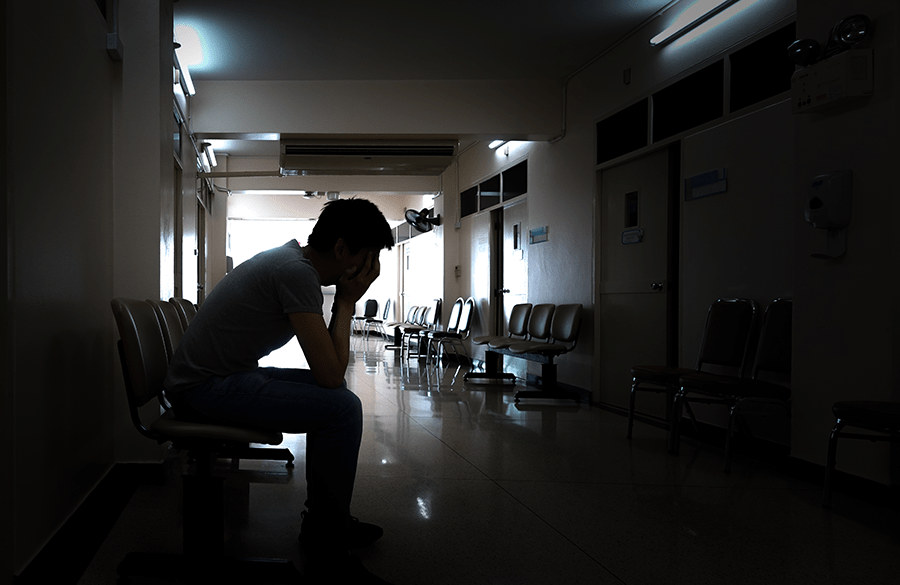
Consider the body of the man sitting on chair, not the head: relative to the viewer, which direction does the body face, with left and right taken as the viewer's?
facing to the right of the viewer

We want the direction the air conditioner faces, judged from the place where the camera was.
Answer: facing the viewer

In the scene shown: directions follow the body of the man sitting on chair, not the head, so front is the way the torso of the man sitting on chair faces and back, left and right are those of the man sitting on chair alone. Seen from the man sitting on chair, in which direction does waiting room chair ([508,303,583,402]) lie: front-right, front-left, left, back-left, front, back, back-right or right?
front-left

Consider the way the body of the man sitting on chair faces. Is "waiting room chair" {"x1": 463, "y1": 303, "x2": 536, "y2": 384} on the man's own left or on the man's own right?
on the man's own left

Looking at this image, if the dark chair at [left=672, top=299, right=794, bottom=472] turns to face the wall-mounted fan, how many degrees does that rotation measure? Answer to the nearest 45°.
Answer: approximately 90° to its right

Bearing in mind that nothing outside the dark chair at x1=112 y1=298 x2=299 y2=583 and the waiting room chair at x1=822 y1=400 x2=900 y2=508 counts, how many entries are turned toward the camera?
0

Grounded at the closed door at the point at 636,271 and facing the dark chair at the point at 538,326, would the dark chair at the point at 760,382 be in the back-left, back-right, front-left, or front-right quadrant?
back-left

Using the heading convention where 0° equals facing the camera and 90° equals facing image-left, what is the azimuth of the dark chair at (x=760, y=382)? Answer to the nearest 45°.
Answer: approximately 45°

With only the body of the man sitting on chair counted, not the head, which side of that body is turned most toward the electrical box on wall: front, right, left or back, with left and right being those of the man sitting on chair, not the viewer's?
front

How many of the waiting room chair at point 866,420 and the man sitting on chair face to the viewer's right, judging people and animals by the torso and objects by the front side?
1

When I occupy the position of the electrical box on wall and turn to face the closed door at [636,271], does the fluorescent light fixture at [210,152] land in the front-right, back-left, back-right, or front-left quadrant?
front-left

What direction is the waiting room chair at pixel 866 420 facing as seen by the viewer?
to the viewer's left

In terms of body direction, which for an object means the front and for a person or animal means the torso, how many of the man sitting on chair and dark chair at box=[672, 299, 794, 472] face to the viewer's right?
1

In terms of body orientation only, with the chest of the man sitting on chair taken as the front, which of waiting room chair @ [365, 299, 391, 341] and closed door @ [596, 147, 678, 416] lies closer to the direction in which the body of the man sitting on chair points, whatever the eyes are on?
the closed door

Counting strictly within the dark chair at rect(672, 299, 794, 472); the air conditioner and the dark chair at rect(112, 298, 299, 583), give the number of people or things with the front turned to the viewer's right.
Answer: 1

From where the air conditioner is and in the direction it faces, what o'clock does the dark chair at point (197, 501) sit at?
The dark chair is roughly at 12 o'clock from the air conditioner.

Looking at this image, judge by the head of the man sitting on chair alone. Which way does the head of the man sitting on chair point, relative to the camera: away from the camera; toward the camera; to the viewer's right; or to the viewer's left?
to the viewer's right
